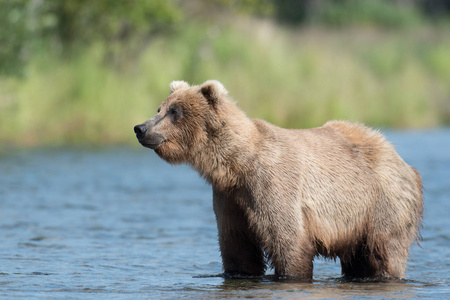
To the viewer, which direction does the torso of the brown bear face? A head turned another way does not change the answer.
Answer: to the viewer's left
